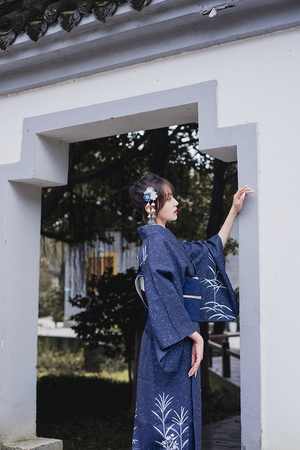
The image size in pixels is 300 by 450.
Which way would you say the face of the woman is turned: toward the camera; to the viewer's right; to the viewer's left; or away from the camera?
to the viewer's right

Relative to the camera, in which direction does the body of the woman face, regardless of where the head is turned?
to the viewer's right
